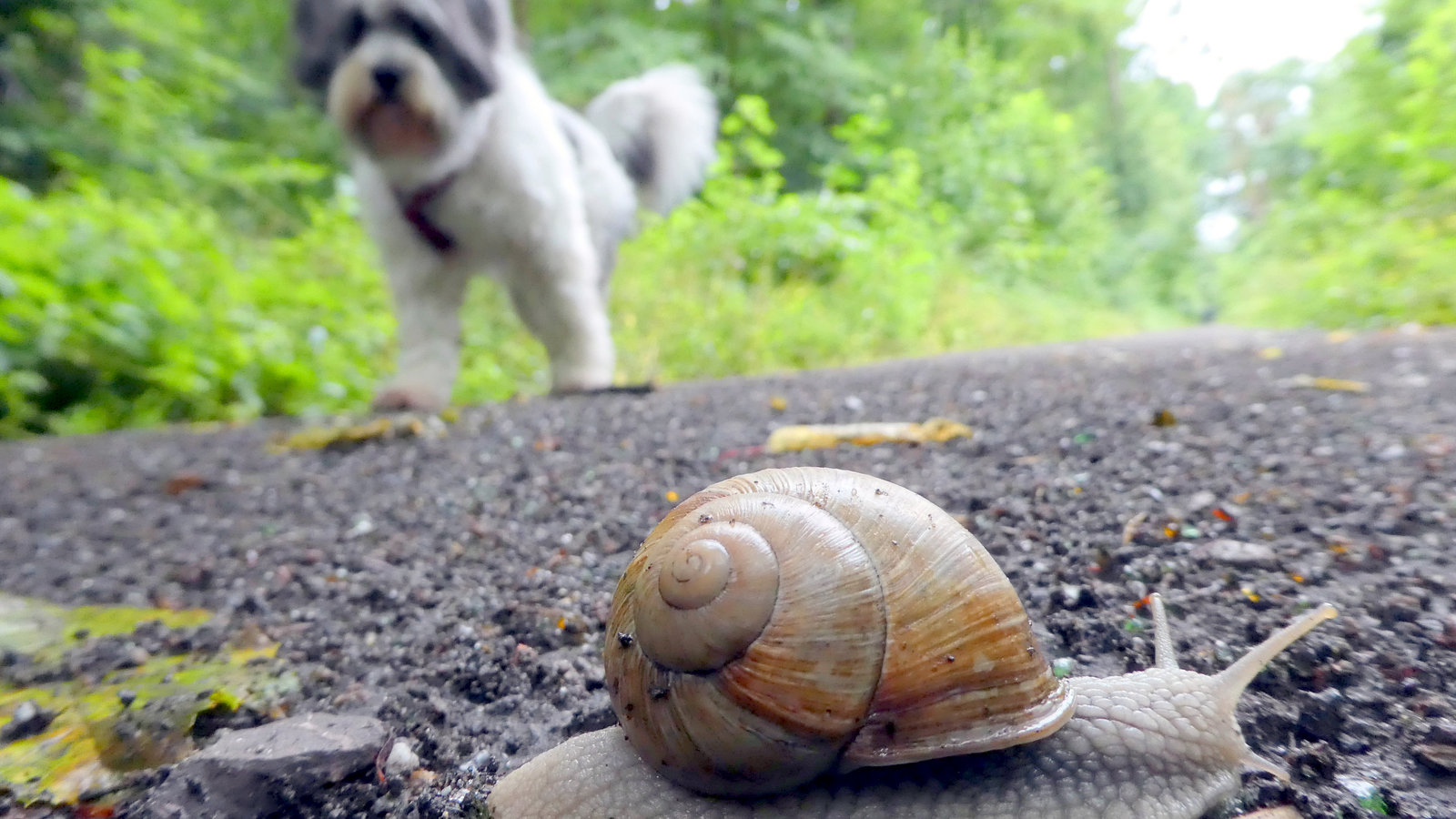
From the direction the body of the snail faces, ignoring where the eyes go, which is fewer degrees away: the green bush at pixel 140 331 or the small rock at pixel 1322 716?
the small rock

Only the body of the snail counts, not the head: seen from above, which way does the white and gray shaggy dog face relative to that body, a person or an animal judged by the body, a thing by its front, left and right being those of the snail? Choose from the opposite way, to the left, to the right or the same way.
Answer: to the right

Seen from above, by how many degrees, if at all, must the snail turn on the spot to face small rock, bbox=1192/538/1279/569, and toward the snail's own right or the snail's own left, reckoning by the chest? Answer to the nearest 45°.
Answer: approximately 45° to the snail's own left

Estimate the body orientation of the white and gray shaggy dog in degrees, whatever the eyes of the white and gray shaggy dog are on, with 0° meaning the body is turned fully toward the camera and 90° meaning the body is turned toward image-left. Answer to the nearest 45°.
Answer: approximately 45°

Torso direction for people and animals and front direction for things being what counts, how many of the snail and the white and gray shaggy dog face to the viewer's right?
1

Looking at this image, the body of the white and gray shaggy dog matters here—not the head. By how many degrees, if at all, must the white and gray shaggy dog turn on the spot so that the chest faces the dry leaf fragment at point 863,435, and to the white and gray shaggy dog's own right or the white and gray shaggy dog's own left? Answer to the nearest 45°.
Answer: approximately 90° to the white and gray shaggy dog's own left

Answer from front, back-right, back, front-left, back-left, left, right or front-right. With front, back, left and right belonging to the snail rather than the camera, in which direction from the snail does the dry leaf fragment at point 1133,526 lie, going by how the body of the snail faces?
front-left

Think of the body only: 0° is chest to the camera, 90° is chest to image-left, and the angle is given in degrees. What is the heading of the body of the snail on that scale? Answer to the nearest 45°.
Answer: approximately 270°

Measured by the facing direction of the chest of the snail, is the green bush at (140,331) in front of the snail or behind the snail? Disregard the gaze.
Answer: behind

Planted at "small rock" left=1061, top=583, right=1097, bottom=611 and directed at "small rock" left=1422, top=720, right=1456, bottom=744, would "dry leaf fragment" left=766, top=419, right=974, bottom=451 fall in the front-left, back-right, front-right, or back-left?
back-left

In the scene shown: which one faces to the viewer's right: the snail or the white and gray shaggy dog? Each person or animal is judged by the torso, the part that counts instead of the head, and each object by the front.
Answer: the snail
